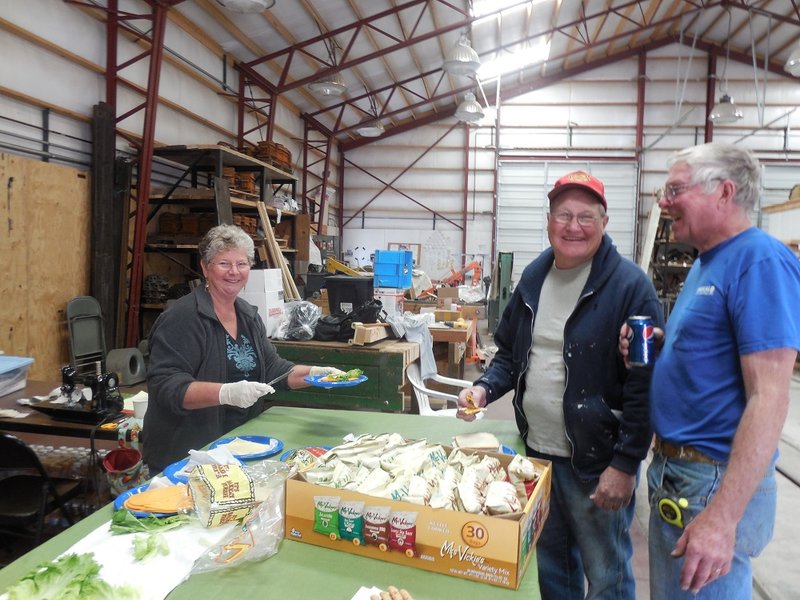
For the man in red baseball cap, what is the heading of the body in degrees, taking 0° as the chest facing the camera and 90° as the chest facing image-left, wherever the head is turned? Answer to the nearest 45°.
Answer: approximately 45°

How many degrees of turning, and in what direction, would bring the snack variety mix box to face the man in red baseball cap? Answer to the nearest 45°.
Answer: approximately 135° to its left

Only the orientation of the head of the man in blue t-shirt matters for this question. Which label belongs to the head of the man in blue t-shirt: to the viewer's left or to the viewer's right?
to the viewer's left

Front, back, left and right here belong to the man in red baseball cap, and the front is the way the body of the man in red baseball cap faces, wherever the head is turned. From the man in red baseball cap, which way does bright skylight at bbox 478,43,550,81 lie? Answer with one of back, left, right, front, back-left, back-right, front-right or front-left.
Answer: back-right

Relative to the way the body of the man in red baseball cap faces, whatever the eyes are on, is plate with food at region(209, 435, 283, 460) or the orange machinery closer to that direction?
the plate with food

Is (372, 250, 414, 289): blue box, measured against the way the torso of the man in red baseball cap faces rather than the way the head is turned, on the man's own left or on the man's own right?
on the man's own right

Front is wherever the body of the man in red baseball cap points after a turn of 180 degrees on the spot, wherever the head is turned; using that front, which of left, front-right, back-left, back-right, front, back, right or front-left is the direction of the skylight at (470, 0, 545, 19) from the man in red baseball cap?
front-left

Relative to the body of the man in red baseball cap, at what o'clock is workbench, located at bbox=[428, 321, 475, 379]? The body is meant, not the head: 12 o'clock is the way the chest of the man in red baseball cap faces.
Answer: The workbench is roughly at 4 o'clock from the man in red baseball cap.

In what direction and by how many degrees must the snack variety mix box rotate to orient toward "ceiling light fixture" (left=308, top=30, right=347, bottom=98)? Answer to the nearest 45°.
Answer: approximately 180°

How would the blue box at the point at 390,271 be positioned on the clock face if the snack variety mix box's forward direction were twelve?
The blue box is roughly at 6 o'clock from the snack variety mix box.

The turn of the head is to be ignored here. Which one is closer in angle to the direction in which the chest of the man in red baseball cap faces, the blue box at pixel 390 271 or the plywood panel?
the plywood panel

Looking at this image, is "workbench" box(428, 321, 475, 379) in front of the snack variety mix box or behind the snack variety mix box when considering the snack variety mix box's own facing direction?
behind
